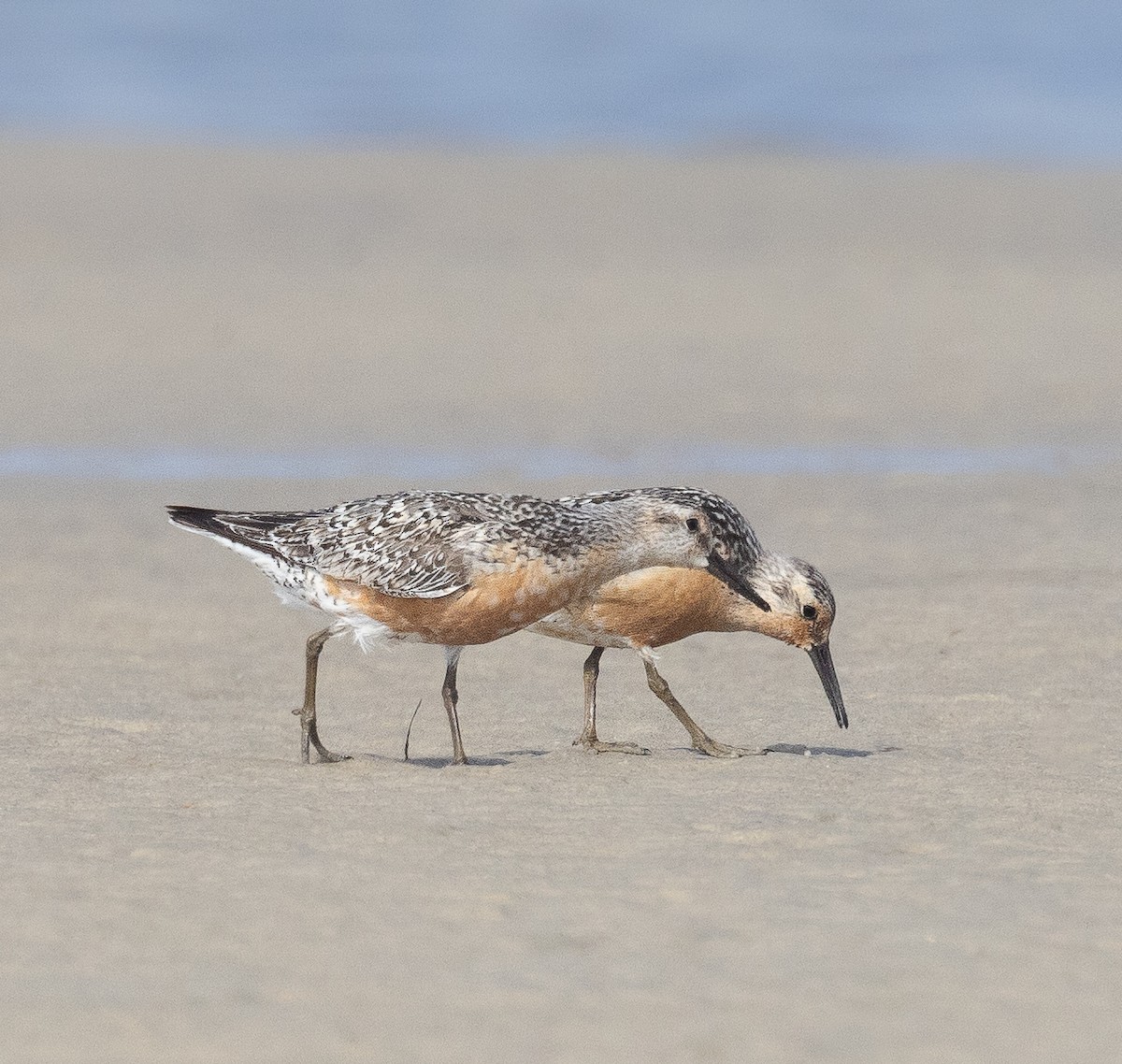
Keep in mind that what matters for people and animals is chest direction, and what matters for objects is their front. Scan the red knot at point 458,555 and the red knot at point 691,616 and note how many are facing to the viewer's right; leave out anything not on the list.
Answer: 2

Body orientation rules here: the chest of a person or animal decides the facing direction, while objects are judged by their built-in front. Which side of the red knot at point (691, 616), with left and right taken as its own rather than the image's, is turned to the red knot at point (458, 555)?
back

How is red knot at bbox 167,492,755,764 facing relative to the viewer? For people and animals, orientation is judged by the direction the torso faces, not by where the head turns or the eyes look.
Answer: to the viewer's right

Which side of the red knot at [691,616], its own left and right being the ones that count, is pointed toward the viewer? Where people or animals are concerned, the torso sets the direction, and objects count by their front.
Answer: right
